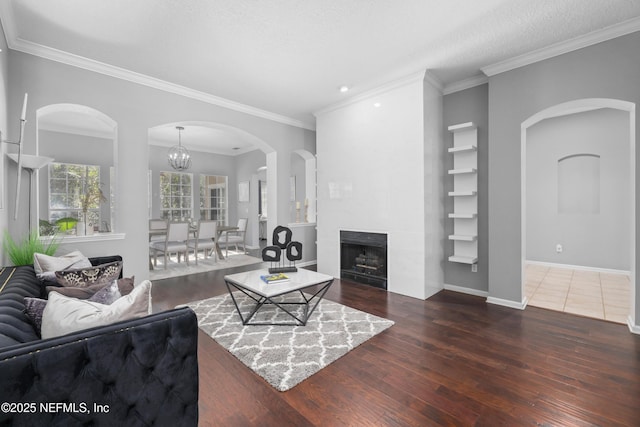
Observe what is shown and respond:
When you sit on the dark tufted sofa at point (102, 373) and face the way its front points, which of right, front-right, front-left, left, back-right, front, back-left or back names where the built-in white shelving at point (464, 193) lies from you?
front

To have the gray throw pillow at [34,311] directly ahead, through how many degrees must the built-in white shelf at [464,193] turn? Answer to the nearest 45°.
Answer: approximately 45° to its right

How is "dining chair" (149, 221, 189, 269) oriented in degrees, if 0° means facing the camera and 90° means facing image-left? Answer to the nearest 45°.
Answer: approximately 135°

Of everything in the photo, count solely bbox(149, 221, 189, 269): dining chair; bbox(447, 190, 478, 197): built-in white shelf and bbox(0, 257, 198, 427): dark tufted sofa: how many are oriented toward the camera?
1

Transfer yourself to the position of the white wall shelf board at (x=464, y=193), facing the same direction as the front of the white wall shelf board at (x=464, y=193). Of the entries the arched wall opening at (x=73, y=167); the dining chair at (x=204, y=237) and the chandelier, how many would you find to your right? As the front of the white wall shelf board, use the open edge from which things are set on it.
3

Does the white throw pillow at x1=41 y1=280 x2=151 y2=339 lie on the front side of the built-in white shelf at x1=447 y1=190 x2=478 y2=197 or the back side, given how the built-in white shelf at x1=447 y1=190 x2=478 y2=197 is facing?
on the front side

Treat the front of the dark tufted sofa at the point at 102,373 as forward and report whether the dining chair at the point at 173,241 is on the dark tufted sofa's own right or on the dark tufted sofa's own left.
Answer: on the dark tufted sofa's own left

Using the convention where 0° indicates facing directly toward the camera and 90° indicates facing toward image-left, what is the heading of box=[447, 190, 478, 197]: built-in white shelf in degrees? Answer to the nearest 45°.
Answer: approximately 0°

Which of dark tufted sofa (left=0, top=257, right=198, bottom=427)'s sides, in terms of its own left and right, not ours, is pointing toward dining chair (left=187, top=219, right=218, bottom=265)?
left

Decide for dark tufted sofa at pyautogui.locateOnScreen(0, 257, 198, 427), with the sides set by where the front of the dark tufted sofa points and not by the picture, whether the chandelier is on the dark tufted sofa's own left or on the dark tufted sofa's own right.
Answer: on the dark tufted sofa's own left

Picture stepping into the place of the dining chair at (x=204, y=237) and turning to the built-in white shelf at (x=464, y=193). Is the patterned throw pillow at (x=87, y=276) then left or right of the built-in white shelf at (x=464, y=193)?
right

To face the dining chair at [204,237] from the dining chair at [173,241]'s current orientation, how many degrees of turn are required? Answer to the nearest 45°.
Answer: approximately 90° to its right

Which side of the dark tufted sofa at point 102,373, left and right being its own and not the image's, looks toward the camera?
right

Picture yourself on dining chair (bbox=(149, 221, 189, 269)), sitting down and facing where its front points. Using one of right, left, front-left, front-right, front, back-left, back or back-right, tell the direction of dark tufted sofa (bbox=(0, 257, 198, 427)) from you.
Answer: back-left

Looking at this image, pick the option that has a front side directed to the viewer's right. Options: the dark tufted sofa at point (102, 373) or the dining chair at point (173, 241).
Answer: the dark tufted sofa

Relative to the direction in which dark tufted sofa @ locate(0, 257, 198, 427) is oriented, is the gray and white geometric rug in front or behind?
in front
